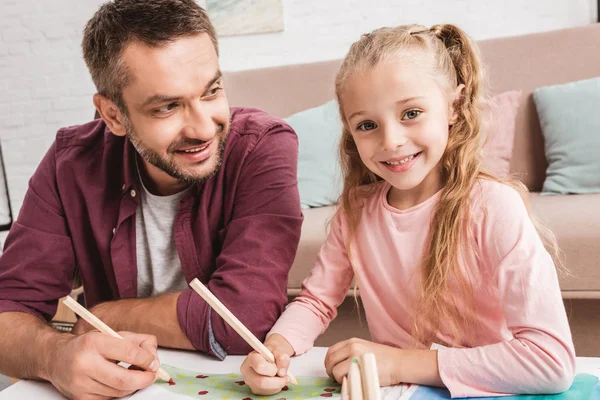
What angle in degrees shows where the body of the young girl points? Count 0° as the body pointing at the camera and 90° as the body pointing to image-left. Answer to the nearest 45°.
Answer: approximately 45°

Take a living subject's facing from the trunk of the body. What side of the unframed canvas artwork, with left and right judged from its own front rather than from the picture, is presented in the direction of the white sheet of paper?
front

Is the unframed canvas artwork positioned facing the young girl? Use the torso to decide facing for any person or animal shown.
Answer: yes

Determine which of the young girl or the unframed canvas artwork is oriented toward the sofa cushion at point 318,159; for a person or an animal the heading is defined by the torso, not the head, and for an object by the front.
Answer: the unframed canvas artwork

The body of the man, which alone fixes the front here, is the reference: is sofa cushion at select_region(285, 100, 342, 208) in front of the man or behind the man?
behind

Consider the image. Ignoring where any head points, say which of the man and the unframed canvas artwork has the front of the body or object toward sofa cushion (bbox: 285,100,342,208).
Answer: the unframed canvas artwork

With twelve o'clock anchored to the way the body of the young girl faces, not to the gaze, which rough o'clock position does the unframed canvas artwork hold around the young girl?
The unframed canvas artwork is roughly at 4 o'clock from the young girl.

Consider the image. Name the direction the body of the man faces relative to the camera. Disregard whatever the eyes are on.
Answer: toward the camera

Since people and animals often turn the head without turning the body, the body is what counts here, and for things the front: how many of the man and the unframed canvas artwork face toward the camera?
2

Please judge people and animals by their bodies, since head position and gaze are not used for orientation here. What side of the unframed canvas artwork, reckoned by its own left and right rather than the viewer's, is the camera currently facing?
front
